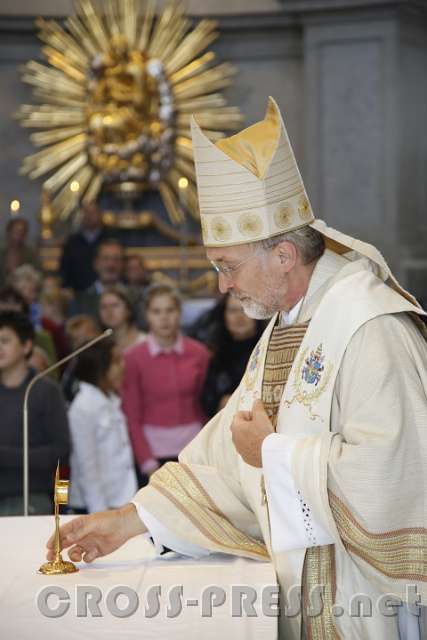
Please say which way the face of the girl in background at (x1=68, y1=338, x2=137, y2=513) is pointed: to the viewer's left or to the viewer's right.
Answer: to the viewer's right

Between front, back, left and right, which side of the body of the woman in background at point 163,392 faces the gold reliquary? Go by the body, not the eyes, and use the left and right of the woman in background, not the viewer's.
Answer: front

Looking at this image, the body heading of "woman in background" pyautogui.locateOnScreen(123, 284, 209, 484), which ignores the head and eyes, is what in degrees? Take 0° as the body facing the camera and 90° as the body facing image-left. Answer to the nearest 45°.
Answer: approximately 0°

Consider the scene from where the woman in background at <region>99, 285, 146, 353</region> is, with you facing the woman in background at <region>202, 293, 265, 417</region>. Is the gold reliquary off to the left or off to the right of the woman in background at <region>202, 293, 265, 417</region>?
right

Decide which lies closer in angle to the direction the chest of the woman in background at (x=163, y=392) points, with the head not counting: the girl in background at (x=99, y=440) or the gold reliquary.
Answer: the gold reliquary

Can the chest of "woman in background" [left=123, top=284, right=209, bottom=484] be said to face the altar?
yes

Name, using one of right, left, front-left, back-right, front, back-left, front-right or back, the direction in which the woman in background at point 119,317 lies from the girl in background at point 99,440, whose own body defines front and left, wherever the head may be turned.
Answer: left

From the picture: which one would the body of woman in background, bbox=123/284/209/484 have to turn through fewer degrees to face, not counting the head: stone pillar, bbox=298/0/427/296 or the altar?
the altar
